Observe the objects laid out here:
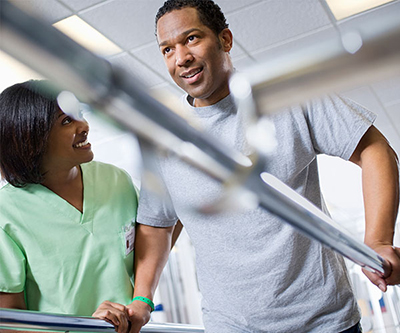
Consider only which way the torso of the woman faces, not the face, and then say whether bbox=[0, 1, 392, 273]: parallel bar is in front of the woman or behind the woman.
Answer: in front

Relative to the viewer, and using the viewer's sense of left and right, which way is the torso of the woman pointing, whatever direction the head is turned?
facing the viewer and to the right of the viewer

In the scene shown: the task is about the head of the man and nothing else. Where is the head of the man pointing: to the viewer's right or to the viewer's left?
to the viewer's left
